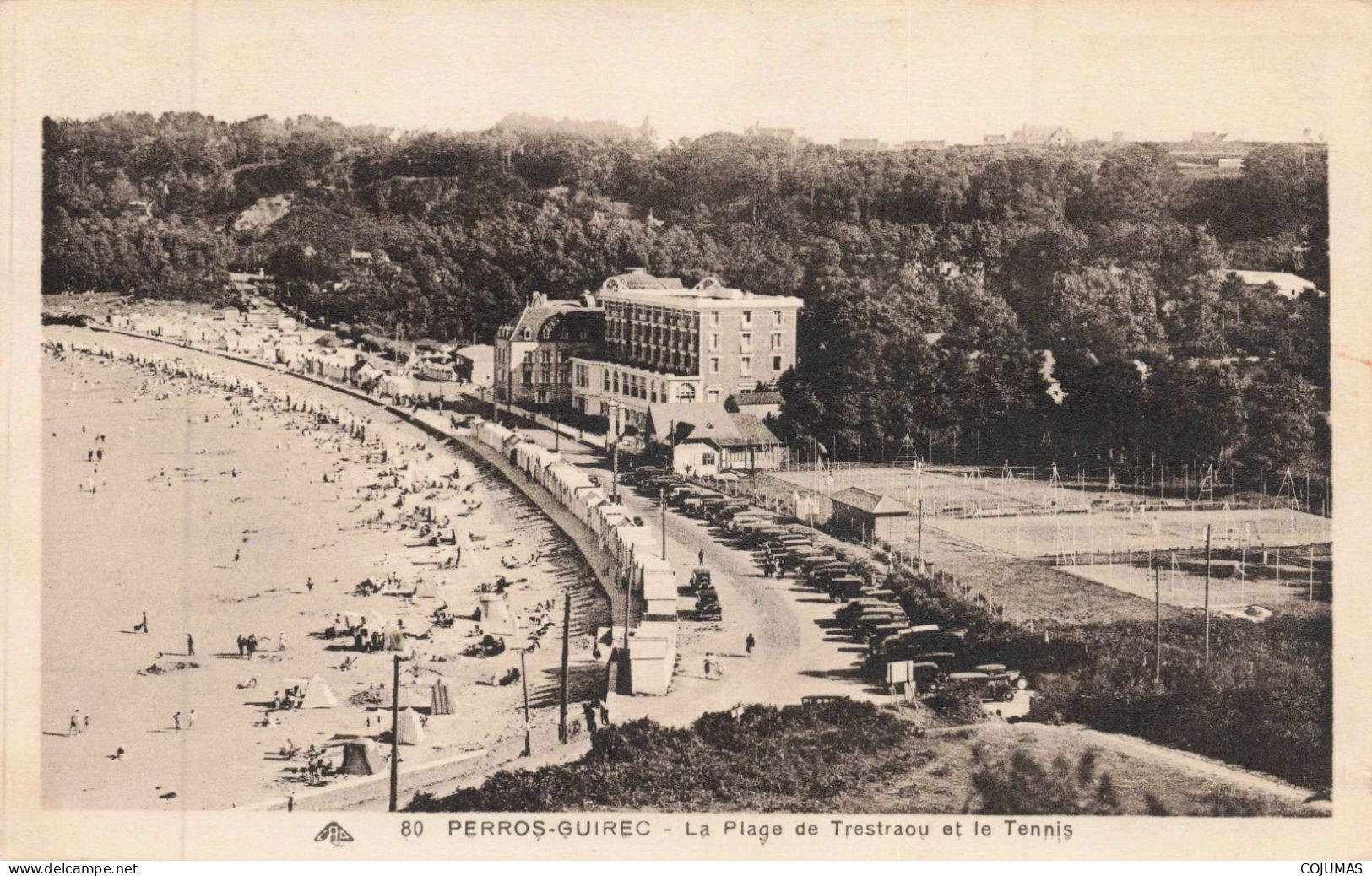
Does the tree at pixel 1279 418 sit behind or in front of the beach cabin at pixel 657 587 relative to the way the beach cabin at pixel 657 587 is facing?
behind

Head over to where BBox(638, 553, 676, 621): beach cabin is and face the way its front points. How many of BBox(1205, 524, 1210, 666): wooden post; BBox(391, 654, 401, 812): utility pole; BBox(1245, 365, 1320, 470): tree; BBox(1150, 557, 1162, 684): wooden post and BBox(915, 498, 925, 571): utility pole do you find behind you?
4

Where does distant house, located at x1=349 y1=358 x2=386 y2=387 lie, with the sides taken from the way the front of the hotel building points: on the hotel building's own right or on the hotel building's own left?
on the hotel building's own right

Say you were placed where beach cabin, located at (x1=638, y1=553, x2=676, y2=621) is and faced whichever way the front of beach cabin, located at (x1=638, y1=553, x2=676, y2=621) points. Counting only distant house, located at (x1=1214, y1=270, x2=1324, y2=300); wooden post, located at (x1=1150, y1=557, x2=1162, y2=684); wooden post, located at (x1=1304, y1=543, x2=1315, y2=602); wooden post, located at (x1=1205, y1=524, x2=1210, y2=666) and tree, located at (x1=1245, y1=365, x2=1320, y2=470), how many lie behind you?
5

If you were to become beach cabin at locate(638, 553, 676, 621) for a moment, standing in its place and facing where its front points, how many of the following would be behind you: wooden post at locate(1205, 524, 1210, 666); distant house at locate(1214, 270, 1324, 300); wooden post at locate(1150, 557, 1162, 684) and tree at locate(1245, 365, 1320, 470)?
4

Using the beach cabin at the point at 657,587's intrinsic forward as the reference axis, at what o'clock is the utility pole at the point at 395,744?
The utility pole is roughly at 11 o'clock from the beach cabin.

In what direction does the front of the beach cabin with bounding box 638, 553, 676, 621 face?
to the viewer's left

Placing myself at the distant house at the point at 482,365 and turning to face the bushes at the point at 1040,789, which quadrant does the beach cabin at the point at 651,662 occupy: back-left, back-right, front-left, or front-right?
front-right

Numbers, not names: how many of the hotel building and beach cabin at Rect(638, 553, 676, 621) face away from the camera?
0

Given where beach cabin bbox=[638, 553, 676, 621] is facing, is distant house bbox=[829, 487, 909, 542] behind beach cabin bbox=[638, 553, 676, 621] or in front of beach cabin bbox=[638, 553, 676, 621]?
behind

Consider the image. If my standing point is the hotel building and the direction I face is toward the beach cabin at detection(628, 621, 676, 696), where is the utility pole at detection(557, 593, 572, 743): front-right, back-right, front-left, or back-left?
front-right

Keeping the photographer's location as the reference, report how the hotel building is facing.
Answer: facing the viewer and to the left of the viewer

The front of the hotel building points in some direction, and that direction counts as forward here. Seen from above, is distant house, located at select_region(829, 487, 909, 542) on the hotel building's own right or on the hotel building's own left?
on the hotel building's own left

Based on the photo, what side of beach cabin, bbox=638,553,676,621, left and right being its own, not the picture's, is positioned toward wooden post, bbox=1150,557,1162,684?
back
